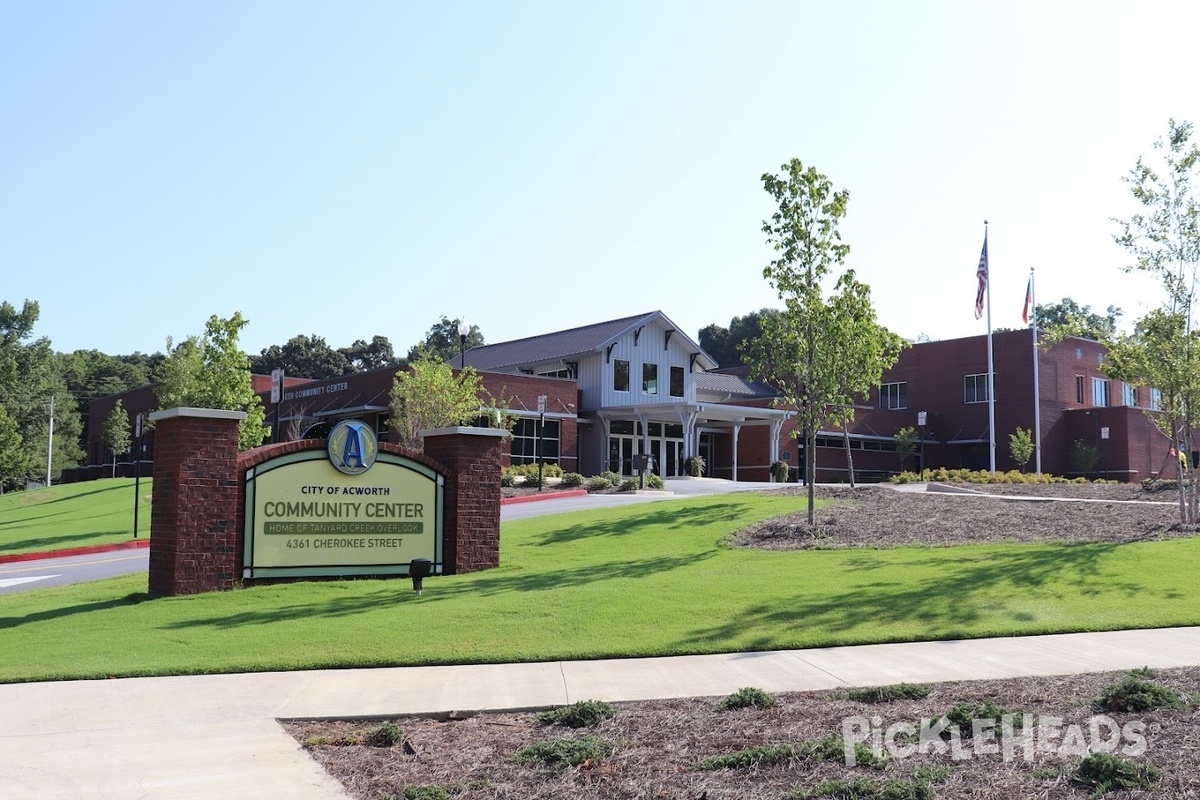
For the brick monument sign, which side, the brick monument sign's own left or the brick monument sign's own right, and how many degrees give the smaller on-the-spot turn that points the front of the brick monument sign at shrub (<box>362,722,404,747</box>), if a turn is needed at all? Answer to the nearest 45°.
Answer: approximately 45° to the brick monument sign's own right

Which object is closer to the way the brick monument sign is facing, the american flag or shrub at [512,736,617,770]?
the shrub

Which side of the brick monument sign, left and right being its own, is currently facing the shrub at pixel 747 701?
front

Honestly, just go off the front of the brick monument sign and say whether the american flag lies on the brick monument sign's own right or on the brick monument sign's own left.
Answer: on the brick monument sign's own left

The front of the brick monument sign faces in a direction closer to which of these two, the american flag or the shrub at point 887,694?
the shrub

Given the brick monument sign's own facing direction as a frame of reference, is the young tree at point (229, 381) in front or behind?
behind

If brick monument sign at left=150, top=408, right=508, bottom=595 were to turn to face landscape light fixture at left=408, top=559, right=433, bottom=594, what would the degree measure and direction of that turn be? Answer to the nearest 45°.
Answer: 0° — it already faces it

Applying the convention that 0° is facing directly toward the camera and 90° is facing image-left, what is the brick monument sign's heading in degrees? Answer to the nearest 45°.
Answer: approximately 315°
